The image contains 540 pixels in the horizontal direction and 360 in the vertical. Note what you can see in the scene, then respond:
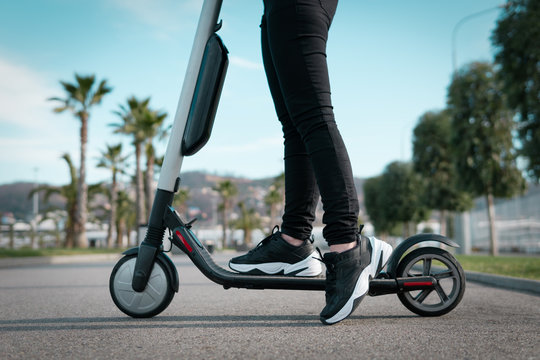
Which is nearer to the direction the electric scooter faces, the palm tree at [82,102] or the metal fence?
the palm tree

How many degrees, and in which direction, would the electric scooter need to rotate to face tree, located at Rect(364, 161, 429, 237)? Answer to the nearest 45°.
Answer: approximately 90° to its right

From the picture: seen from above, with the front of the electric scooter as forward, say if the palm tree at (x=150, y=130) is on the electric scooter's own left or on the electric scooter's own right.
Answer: on the electric scooter's own right

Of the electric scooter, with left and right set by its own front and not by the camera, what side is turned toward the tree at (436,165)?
right

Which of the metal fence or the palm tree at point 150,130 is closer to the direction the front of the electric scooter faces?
the palm tree

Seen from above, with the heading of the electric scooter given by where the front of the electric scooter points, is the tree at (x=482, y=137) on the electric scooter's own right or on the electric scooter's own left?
on the electric scooter's own right

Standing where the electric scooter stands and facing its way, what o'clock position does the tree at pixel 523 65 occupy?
The tree is roughly at 4 o'clock from the electric scooter.

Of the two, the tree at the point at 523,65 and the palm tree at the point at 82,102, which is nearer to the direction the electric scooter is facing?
the palm tree

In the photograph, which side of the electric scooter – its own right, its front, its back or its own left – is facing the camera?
left

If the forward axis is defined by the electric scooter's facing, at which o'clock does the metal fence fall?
The metal fence is roughly at 4 o'clock from the electric scooter.
